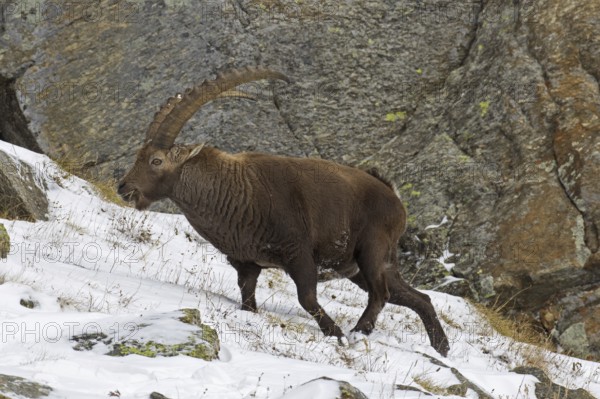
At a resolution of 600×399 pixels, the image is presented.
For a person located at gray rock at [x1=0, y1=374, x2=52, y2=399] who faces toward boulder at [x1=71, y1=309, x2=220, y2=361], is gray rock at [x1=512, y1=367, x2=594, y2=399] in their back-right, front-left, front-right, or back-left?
front-right

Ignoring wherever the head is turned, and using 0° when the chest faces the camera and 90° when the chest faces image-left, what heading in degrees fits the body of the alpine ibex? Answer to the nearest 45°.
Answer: approximately 90°

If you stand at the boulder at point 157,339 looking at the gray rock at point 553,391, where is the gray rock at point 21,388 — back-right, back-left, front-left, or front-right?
back-right

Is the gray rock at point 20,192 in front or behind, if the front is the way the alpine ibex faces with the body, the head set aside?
in front

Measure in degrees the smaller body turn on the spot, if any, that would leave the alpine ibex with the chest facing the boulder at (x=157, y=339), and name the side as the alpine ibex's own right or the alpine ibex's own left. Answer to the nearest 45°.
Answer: approximately 90° to the alpine ibex's own left

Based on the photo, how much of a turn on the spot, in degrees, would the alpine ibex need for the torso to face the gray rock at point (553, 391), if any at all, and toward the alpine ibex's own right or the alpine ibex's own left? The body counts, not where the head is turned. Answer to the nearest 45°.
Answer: approximately 135° to the alpine ibex's own left

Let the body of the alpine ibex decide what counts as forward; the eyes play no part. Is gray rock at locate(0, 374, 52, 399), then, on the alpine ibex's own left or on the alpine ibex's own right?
on the alpine ibex's own left
